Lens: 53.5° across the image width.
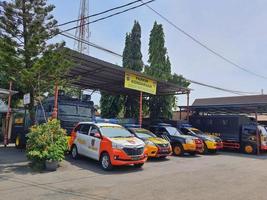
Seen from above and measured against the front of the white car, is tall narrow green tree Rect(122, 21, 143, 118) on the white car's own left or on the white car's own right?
on the white car's own left

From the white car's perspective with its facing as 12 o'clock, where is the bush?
The bush is roughly at 4 o'clock from the white car.

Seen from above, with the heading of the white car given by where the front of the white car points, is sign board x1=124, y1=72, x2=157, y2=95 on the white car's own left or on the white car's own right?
on the white car's own left

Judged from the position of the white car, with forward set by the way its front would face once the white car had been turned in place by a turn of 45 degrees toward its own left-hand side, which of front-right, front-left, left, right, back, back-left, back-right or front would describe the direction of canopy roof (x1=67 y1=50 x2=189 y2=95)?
left

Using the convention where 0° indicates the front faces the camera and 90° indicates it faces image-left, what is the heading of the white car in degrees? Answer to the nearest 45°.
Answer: approximately 315°

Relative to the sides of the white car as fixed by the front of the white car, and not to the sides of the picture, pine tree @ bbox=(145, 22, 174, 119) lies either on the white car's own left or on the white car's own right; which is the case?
on the white car's own left
